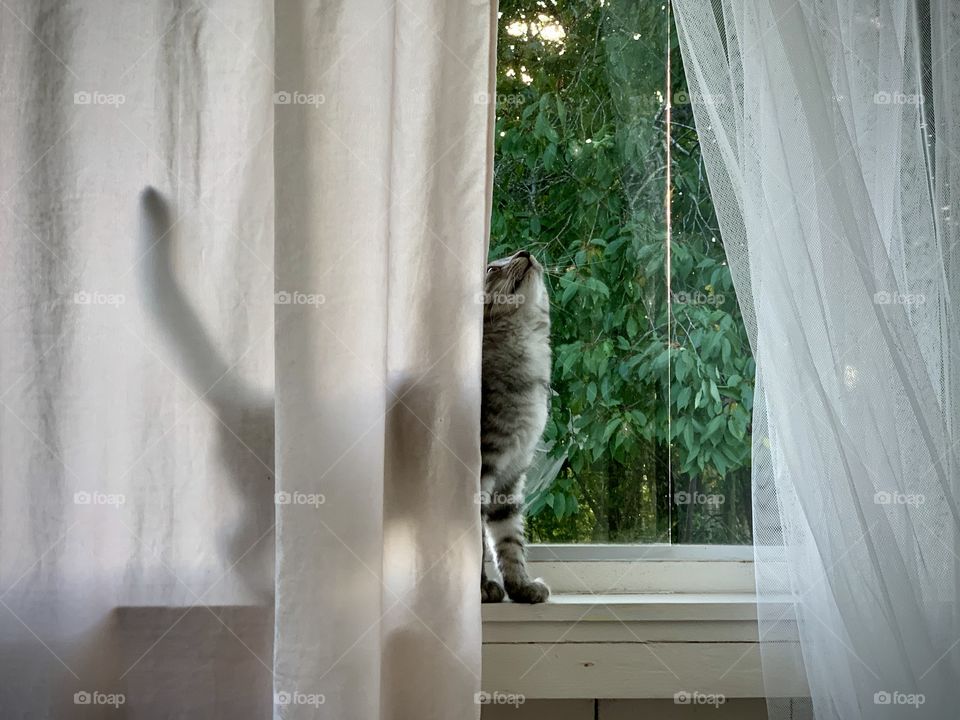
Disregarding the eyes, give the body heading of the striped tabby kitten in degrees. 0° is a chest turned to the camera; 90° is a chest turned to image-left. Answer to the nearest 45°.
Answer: approximately 270°
